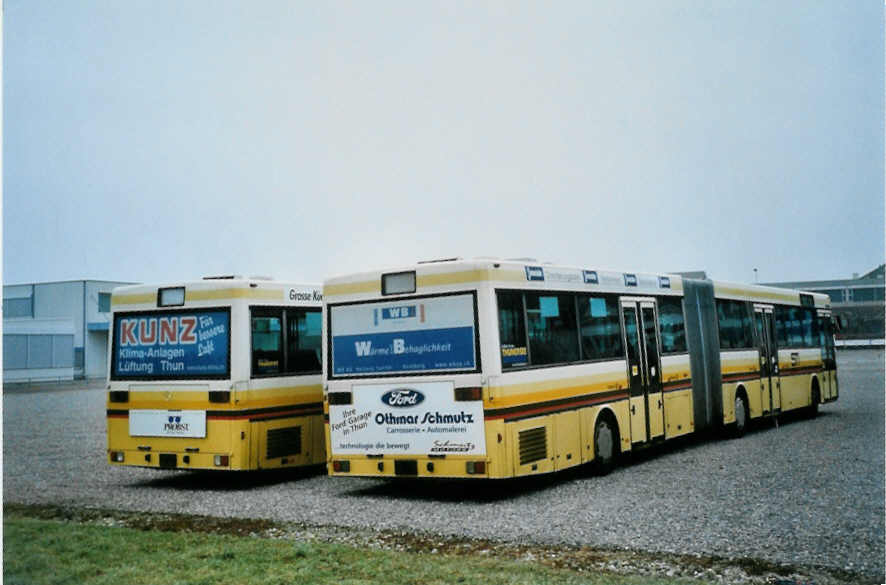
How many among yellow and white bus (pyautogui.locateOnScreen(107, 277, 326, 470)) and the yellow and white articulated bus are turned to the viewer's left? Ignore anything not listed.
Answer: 0

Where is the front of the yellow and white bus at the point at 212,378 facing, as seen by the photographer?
facing away from the viewer and to the right of the viewer

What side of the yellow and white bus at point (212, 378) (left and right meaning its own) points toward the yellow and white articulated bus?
right

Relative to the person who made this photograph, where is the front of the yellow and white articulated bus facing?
facing away from the viewer and to the right of the viewer

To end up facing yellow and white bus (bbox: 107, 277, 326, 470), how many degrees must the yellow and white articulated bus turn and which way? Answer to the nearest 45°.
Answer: approximately 135° to its left
